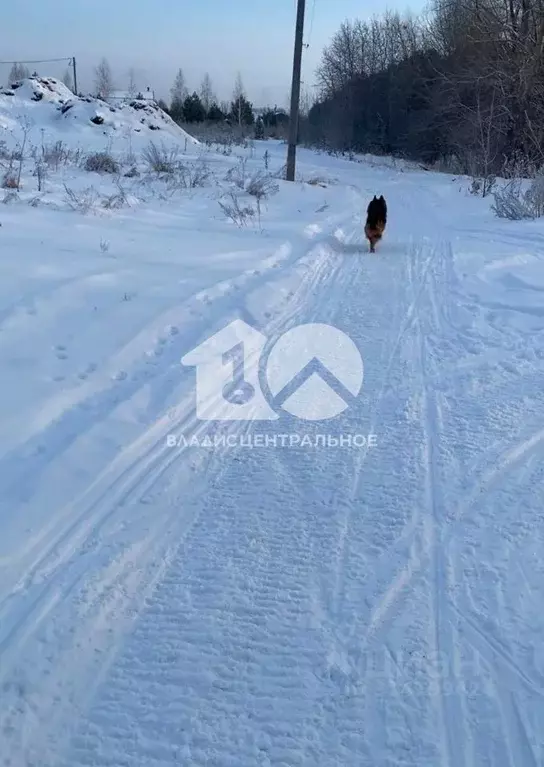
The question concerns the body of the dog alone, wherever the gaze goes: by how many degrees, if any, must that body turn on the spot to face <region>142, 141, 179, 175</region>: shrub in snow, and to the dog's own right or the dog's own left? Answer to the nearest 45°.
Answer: approximately 45° to the dog's own left

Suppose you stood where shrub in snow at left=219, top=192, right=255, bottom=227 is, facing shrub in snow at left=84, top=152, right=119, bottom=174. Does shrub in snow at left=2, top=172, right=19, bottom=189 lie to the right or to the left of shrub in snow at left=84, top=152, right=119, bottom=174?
left

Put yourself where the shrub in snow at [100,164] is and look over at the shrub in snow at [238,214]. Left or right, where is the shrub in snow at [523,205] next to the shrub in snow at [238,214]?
left

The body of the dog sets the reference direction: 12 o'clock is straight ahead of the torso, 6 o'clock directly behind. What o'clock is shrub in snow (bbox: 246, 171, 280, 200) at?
The shrub in snow is roughly at 11 o'clock from the dog.

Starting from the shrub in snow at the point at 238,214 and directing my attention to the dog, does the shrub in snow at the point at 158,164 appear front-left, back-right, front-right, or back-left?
back-left

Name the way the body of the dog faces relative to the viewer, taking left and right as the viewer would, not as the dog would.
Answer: facing away from the viewer

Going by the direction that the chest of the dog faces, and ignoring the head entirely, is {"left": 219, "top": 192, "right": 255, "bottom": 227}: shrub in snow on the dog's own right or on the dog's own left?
on the dog's own left

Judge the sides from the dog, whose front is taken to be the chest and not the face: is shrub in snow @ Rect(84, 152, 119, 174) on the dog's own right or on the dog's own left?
on the dog's own left

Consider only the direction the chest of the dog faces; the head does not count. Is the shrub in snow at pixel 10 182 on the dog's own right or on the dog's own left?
on the dog's own left

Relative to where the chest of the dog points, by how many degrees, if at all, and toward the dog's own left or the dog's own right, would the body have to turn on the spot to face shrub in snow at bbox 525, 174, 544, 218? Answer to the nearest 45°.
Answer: approximately 45° to the dog's own right

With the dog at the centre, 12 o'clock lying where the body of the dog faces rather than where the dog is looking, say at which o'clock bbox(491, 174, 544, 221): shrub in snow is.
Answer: The shrub in snow is roughly at 1 o'clock from the dog.
